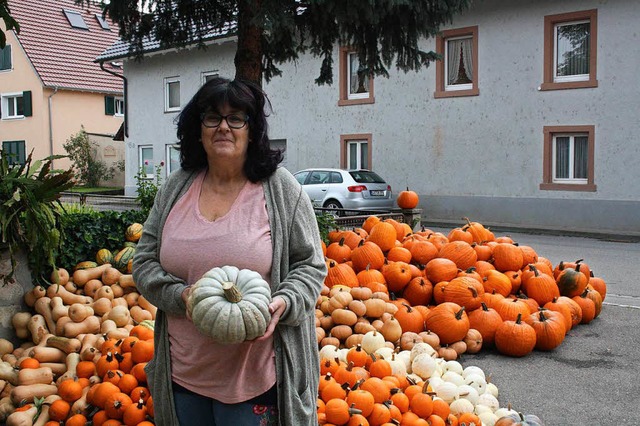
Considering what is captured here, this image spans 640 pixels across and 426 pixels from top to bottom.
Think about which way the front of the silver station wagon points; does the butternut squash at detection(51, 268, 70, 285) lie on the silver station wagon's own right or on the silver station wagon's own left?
on the silver station wagon's own left

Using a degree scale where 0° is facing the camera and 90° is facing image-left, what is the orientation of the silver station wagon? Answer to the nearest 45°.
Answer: approximately 135°

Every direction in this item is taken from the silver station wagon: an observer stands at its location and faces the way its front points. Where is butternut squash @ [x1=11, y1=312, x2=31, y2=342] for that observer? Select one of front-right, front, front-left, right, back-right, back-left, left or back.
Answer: back-left

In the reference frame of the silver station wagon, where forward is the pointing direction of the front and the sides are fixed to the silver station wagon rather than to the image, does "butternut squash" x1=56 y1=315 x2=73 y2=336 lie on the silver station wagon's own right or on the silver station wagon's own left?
on the silver station wagon's own left

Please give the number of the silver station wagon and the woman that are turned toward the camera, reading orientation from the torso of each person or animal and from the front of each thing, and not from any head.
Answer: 1
